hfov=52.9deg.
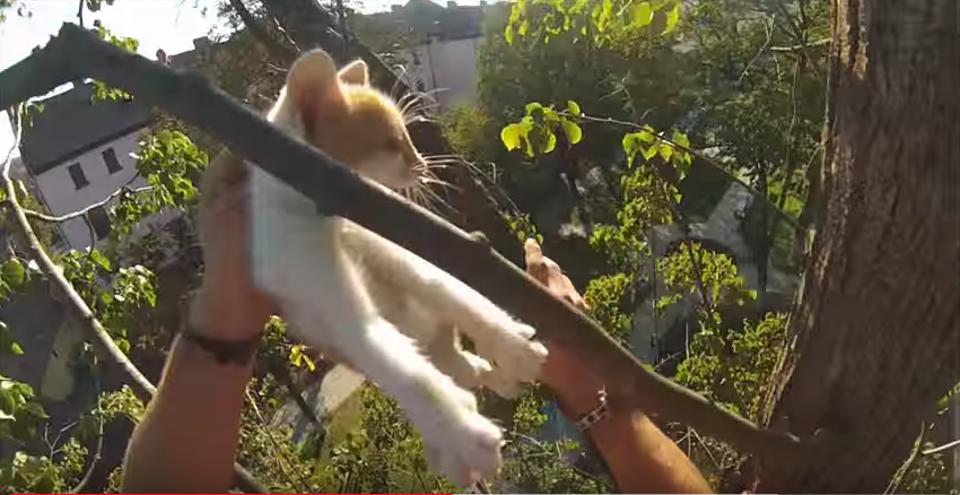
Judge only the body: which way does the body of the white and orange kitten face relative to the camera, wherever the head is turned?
to the viewer's right

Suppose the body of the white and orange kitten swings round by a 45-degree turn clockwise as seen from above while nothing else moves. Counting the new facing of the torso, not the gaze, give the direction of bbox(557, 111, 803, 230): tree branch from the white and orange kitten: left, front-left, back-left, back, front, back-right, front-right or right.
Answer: left

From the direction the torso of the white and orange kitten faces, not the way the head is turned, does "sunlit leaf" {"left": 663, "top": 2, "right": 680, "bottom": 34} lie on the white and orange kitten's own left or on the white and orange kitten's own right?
on the white and orange kitten's own left

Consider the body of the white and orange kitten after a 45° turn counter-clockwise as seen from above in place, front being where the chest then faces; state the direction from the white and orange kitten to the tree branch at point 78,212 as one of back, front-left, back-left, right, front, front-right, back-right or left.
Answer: left
